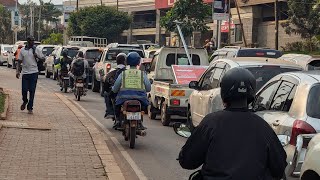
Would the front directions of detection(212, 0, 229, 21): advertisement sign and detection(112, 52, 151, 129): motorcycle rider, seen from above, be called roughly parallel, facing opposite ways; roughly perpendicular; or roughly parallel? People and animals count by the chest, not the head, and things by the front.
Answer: roughly parallel, facing opposite ways

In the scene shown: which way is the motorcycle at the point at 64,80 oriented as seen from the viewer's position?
away from the camera

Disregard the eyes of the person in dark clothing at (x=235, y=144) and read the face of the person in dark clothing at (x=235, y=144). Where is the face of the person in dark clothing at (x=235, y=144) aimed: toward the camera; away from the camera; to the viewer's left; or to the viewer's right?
away from the camera

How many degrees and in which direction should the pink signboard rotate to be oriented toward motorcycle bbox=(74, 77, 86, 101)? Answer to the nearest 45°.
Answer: approximately 135° to its right

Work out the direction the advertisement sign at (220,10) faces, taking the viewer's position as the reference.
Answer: facing the viewer

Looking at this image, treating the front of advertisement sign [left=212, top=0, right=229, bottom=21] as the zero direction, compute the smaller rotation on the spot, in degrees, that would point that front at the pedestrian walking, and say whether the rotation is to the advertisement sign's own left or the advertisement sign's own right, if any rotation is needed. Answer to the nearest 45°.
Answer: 0° — it already faces them

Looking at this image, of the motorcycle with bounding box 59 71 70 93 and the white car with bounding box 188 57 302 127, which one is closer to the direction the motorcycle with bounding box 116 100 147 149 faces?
the motorcycle

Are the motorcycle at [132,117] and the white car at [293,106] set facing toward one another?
no

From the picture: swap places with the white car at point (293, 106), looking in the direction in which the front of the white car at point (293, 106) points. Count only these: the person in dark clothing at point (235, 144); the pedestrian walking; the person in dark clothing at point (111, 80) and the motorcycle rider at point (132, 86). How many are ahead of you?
3

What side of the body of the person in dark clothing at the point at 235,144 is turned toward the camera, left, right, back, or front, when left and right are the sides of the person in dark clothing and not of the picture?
back

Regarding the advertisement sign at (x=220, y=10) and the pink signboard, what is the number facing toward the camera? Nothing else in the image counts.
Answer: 2

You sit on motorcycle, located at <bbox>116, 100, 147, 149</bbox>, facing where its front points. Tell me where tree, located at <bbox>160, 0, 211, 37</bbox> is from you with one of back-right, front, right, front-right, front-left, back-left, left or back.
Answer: front

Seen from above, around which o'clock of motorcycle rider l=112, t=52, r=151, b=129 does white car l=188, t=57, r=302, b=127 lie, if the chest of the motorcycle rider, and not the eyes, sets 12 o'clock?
The white car is roughly at 3 o'clock from the motorcycle rider.

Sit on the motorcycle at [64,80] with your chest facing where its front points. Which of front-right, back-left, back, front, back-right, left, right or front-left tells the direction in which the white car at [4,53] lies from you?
front

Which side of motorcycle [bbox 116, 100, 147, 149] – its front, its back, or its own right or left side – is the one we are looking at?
back

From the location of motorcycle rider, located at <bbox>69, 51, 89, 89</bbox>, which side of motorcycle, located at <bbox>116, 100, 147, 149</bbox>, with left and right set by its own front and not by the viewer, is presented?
front

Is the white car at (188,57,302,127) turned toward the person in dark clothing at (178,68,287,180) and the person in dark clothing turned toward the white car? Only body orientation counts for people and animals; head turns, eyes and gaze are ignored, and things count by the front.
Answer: no

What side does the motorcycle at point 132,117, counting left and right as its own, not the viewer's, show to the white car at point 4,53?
front

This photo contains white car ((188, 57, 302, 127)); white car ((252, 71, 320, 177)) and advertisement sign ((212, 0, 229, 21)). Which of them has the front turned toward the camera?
the advertisement sign

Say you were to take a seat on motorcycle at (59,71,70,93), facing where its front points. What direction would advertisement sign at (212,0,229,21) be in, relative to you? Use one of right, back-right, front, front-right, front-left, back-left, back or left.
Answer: right

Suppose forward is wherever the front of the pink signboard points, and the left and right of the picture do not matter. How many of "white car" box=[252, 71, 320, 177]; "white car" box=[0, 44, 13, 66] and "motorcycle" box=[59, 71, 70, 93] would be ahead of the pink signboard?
1

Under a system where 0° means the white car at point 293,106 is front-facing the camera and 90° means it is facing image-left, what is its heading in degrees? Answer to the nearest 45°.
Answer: approximately 135°

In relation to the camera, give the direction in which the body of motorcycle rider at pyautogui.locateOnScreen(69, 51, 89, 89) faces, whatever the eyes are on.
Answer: away from the camera

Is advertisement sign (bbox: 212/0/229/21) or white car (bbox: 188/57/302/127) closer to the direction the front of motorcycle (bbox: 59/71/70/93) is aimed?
the advertisement sign

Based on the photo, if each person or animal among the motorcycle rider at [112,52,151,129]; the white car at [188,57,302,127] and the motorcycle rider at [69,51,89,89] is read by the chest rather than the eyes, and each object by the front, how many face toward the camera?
0
